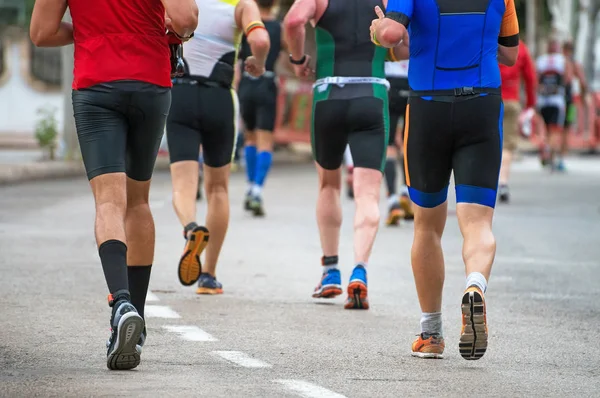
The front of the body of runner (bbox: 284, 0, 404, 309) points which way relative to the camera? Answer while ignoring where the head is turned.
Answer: away from the camera

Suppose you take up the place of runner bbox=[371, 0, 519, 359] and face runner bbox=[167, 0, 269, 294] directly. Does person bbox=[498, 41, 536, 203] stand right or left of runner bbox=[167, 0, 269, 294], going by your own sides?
right

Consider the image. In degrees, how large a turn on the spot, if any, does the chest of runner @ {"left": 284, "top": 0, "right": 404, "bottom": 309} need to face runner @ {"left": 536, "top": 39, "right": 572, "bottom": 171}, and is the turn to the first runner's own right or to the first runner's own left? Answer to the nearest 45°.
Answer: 0° — they already face them

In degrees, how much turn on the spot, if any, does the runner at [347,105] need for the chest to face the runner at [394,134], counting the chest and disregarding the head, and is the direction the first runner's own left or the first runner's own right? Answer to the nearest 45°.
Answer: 0° — they already face them

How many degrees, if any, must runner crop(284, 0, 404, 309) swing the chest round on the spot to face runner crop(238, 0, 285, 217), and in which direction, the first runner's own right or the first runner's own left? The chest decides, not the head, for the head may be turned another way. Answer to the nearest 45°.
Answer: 0° — they already face them

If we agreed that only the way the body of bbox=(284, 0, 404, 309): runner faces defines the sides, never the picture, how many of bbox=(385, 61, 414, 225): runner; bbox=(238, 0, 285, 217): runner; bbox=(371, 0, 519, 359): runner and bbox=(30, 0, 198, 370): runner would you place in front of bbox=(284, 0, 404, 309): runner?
2

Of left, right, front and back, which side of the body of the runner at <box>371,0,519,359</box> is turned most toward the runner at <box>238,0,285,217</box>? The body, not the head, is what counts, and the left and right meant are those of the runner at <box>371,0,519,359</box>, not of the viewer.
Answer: front

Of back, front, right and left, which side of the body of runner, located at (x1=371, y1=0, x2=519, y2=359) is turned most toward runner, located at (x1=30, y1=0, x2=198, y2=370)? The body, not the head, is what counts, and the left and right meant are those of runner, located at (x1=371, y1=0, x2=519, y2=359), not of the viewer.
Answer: left

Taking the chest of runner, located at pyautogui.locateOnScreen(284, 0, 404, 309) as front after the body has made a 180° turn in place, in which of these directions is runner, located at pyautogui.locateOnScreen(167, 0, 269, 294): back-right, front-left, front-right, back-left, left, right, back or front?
right

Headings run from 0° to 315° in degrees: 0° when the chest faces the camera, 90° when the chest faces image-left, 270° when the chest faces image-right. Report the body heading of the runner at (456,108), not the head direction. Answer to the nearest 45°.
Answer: approximately 180°

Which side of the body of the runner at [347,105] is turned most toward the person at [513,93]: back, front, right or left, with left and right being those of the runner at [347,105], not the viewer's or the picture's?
front

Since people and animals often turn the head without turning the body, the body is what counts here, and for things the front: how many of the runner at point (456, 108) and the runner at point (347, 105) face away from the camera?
2
